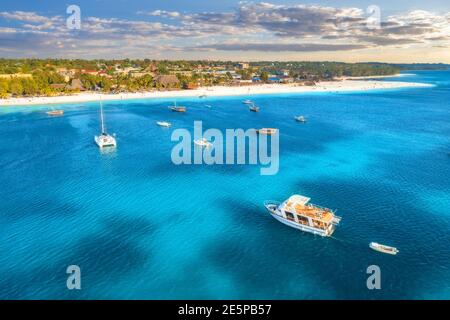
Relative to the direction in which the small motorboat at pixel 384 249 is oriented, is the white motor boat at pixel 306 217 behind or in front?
in front

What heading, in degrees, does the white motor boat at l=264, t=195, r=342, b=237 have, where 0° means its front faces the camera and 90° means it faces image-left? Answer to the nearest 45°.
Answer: approximately 135°

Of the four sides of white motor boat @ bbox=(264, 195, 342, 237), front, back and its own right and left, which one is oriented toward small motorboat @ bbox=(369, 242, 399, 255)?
back

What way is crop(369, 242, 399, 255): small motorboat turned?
to the viewer's left
